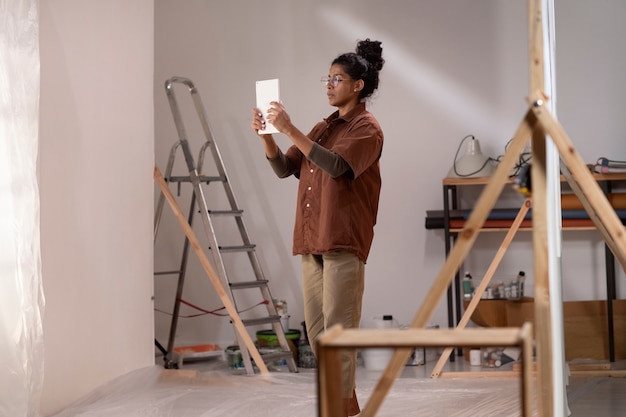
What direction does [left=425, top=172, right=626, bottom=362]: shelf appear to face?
toward the camera

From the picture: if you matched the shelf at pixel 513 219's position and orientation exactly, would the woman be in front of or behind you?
in front

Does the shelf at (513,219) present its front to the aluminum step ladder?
no

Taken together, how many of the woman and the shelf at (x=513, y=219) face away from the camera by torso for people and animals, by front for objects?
0

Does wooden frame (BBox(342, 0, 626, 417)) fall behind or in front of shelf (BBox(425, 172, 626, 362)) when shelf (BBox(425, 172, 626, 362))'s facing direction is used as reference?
in front

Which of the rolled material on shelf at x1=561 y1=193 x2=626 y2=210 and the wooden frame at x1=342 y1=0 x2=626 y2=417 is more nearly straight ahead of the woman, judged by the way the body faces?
the wooden frame

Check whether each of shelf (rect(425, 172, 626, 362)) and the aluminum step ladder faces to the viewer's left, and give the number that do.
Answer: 0

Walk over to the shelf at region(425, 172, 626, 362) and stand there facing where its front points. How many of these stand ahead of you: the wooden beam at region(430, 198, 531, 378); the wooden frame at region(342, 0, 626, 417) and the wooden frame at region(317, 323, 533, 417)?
3

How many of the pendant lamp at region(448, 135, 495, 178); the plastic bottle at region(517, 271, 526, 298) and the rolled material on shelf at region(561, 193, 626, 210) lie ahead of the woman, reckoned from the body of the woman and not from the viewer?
0

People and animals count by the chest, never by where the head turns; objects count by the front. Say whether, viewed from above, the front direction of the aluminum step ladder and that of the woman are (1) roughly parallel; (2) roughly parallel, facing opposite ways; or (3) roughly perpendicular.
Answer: roughly perpendicular

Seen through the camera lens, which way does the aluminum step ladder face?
facing the viewer and to the right of the viewer

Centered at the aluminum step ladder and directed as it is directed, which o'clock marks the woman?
The woman is roughly at 1 o'clock from the aluminum step ladder.
